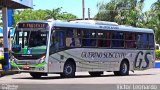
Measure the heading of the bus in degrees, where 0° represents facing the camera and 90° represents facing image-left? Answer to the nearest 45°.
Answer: approximately 45°
